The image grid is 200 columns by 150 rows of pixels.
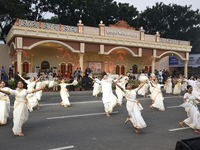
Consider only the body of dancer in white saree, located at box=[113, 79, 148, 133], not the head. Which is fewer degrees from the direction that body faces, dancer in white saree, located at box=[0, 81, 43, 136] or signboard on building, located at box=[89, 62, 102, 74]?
the dancer in white saree

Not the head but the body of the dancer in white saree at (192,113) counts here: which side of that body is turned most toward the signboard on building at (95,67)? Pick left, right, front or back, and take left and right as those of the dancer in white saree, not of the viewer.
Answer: back

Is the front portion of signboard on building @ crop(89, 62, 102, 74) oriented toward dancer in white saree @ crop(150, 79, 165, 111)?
yes

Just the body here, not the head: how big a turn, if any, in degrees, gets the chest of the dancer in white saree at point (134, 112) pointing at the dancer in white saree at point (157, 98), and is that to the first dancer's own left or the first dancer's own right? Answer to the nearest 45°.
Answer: approximately 180°

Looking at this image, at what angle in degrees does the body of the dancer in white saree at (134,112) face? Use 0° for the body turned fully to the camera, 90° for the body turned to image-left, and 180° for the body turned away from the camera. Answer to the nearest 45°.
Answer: approximately 0°
